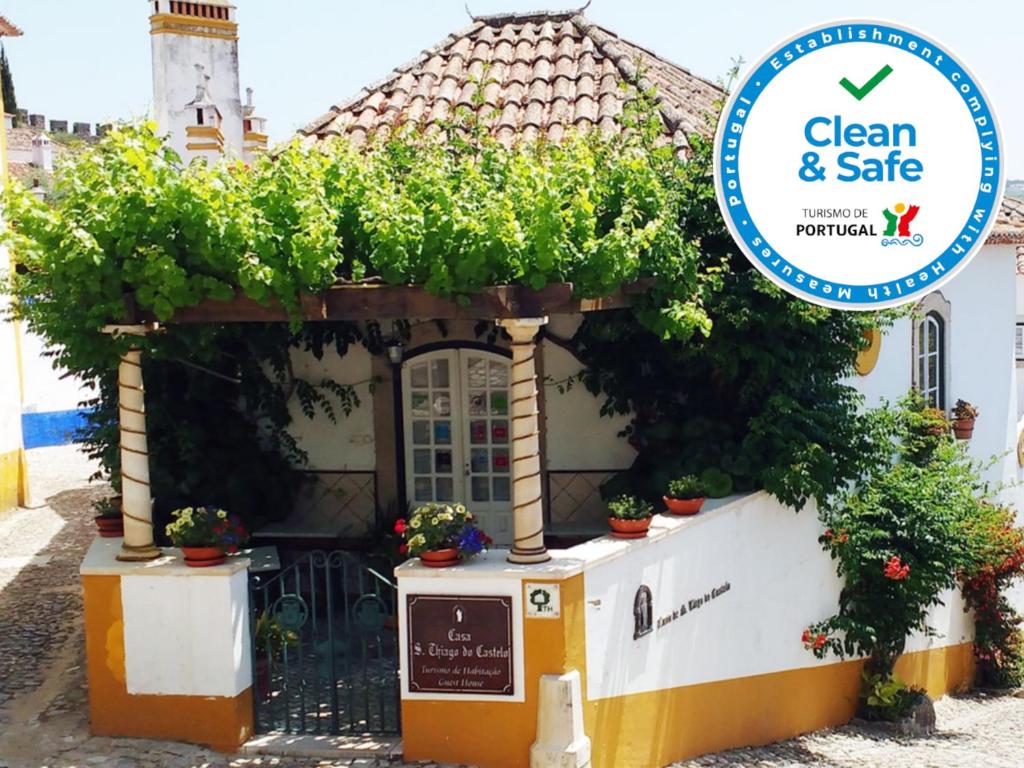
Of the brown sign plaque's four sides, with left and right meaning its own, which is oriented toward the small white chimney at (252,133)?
back

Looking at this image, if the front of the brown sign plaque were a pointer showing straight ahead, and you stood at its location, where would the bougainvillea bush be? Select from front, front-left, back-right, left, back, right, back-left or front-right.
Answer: back-left

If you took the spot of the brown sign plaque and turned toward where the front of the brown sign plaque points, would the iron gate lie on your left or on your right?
on your right

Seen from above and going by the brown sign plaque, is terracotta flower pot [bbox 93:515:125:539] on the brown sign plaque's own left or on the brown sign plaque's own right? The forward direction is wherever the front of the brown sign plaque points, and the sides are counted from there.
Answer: on the brown sign plaque's own right

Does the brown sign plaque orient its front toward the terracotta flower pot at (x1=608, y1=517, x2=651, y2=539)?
no

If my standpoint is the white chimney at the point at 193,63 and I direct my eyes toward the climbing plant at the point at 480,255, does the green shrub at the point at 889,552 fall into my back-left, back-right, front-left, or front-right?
front-left

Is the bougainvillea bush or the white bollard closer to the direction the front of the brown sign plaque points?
the white bollard

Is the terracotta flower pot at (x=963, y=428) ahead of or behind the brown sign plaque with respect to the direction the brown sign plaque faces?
behind

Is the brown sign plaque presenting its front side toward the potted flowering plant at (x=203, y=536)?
no

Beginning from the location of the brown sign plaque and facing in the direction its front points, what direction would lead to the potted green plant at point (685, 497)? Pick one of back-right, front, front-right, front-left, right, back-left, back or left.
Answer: back-left

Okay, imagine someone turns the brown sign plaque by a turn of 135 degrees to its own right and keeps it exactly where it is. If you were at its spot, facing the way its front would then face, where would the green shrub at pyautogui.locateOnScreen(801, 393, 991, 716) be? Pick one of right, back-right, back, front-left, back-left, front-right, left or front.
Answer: right

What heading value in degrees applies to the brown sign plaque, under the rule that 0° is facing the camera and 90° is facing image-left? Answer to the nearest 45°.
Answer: approximately 0°

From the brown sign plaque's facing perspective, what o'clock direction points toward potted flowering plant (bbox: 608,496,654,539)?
The potted flowering plant is roughly at 8 o'clock from the brown sign plaque.

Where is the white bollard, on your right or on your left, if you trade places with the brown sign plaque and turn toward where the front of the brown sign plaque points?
on your left

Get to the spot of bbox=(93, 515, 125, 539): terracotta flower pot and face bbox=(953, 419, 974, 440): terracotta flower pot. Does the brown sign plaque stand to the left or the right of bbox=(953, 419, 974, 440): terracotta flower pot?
right
